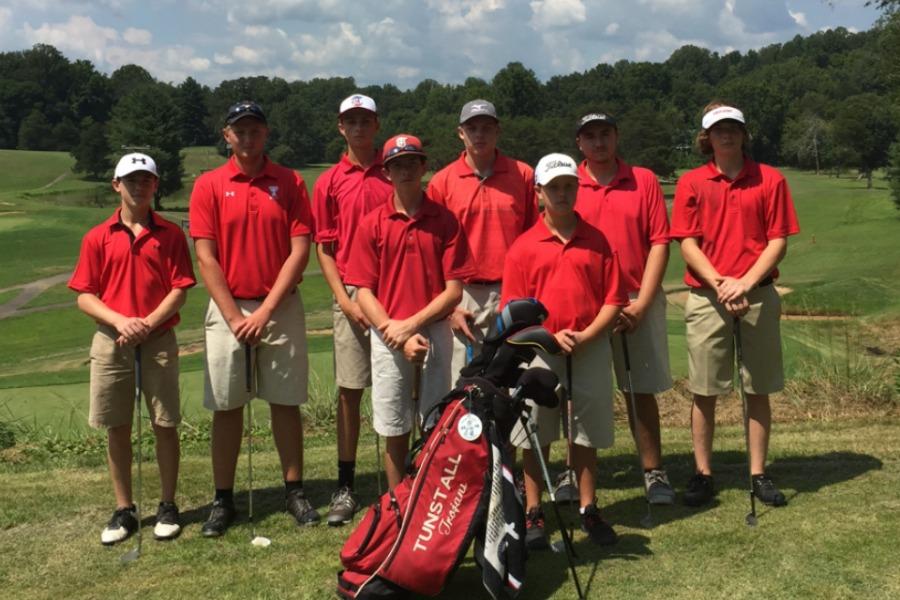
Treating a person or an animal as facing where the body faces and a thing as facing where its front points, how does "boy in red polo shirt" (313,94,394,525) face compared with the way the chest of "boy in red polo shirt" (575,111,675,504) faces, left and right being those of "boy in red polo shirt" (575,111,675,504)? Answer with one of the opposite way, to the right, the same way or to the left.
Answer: the same way

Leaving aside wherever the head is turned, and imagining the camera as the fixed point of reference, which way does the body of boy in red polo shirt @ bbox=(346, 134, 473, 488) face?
toward the camera

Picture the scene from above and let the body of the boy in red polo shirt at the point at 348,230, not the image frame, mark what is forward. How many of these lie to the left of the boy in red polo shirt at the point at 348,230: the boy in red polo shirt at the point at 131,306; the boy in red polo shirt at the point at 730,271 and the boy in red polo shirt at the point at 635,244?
2

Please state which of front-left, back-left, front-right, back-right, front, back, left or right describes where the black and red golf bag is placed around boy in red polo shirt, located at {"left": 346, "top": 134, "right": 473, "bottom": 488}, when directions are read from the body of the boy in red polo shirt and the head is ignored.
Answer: front

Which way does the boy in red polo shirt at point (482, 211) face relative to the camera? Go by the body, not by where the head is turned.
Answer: toward the camera

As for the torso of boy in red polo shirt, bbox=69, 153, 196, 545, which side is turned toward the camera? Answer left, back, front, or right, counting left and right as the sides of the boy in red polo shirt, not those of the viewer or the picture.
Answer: front

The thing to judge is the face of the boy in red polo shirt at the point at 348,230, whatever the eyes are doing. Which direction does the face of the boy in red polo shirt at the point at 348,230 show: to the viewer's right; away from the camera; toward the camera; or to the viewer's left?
toward the camera

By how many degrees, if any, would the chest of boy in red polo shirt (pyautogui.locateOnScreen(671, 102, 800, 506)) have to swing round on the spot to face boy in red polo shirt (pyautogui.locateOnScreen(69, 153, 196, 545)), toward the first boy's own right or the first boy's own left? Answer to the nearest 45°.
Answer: approximately 90° to the first boy's own right

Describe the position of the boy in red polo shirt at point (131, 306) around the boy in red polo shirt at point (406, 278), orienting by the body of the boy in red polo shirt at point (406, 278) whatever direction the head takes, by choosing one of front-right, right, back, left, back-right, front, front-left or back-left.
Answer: right

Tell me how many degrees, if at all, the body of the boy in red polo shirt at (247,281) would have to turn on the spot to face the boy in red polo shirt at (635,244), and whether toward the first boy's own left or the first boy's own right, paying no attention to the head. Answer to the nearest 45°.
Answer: approximately 90° to the first boy's own left

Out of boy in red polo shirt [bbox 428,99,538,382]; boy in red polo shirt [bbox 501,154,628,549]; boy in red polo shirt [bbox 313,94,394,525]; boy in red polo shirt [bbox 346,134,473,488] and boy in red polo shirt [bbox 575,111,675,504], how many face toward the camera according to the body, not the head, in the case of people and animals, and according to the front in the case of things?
5

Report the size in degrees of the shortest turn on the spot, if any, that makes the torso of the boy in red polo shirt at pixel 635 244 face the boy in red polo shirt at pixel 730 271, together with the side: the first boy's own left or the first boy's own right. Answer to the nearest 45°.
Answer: approximately 90° to the first boy's own left

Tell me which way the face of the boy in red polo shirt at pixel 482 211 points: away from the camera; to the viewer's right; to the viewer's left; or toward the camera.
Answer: toward the camera

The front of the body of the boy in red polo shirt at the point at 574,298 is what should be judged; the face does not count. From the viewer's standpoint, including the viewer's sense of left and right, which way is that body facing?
facing the viewer

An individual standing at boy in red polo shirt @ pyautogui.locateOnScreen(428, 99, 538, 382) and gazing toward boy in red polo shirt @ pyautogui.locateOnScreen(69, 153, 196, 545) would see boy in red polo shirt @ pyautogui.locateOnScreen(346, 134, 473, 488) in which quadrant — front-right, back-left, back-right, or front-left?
front-left

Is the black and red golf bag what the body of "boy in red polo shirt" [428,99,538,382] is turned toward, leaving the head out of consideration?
yes

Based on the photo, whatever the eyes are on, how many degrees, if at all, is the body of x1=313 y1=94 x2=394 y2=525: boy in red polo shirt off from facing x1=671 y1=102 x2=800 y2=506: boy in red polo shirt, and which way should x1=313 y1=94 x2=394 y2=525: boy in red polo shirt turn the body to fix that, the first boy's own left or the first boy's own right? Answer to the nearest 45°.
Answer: approximately 90° to the first boy's own left

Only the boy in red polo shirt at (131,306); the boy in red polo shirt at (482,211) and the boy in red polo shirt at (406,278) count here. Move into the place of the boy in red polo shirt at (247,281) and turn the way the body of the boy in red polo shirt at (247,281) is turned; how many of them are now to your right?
1

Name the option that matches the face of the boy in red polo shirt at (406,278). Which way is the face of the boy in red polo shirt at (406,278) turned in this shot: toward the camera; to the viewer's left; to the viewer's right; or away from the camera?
toward the camera

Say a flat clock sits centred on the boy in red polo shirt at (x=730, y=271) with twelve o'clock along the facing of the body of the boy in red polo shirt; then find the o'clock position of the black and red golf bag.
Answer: The black and red golf bag is roughly at 1 o'clock from the boy in red polo shirt.
